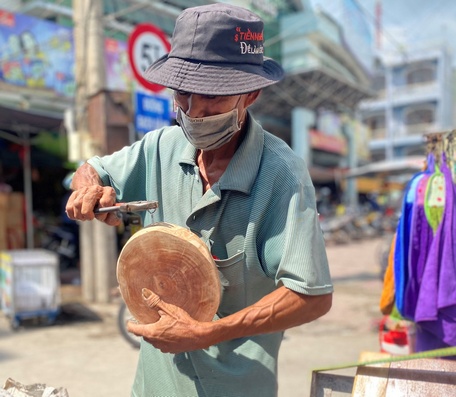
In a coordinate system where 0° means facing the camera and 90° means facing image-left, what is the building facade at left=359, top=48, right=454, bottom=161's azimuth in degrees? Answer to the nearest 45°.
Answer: approximately 45°

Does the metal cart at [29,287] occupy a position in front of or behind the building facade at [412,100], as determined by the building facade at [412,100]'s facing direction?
in front

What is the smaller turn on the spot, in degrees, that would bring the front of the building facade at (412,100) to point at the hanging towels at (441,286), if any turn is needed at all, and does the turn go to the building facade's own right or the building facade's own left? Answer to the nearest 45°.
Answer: approximately 45° to the building facade's own left

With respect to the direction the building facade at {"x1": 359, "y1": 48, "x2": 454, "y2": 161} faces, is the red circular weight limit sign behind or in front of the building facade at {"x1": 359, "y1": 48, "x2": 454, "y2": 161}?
in front

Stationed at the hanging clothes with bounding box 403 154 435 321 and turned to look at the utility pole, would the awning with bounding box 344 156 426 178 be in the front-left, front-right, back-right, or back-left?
front-right

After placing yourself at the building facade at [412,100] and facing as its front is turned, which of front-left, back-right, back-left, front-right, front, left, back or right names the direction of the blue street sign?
front-left

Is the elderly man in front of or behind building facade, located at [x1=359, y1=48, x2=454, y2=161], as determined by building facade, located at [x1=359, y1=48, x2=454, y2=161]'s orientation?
in front

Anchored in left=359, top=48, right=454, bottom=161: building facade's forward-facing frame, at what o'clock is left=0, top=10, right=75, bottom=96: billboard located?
The billboard is roughly at 11 o'clock from the building facade.

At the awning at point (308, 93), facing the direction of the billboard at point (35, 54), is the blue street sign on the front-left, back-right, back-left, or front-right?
front-left

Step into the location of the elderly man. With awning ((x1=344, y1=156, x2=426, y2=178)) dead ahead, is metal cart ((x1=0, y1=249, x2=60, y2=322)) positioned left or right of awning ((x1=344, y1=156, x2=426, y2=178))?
left

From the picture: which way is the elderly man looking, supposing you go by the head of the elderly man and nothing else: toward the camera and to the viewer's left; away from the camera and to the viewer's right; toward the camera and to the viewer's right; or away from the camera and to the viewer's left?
toward the camera and to the viewer's left
